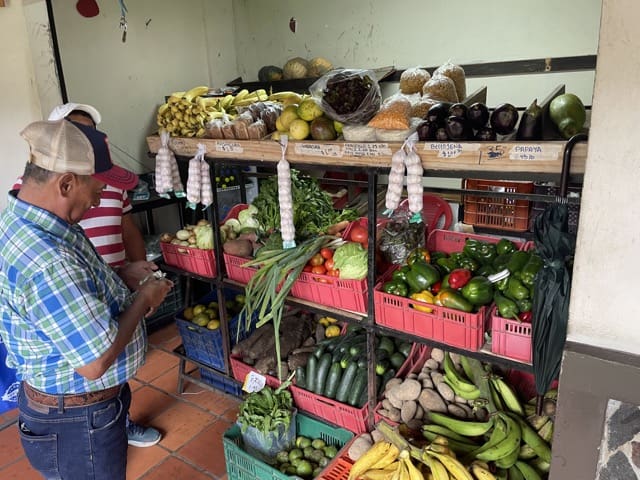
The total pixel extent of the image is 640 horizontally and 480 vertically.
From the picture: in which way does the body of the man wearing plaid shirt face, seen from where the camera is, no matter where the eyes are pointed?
to the viewer's right

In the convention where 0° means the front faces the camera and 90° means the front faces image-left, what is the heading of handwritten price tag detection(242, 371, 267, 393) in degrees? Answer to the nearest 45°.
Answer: approximately 0°

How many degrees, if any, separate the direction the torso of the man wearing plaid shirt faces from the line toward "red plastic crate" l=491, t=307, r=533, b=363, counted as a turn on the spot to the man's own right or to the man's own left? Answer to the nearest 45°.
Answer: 0° — they already face it

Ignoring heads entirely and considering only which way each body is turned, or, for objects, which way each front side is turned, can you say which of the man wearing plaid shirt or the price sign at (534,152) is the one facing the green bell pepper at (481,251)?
the man wearing plaid shirt

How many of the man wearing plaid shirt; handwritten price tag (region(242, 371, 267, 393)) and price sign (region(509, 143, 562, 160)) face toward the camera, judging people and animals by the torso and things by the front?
2

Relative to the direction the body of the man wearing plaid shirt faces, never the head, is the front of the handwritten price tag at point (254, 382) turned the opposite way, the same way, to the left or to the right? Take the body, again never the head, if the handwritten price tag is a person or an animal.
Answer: to the right
